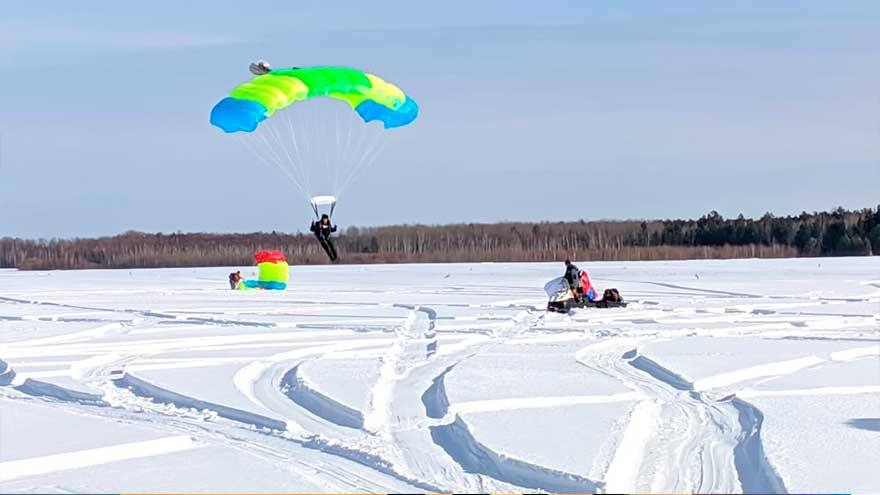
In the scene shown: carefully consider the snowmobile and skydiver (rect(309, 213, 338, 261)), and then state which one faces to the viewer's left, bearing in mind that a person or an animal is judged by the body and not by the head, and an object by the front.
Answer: the snowmobile

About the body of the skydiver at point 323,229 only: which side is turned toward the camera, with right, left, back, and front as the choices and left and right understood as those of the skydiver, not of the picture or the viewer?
front

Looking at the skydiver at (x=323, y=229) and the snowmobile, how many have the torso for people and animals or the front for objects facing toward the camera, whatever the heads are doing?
1

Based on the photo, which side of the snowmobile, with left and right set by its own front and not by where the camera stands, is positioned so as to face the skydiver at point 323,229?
front

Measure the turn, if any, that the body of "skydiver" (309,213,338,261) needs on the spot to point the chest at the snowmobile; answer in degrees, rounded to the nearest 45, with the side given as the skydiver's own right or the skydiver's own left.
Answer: approximately 45° to the skydiver's own left

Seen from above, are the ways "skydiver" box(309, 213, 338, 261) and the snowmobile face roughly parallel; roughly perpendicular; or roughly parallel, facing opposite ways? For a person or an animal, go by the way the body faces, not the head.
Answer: roughly perpendicular

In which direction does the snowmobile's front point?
to the viewer's left

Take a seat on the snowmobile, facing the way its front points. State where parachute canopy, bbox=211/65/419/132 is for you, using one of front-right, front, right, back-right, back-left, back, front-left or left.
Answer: front
